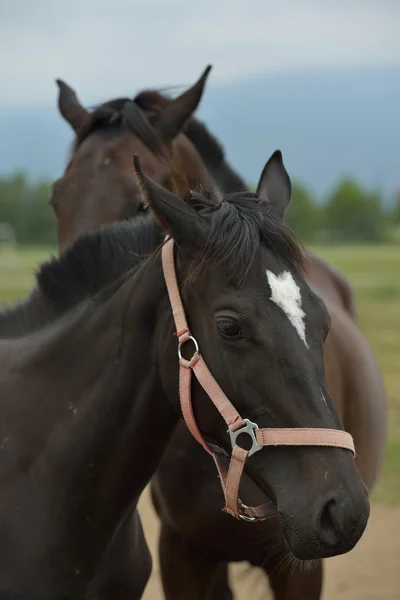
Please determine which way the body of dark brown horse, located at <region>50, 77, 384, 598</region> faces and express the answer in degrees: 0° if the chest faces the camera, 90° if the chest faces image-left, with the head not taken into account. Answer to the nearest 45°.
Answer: approximately 45°

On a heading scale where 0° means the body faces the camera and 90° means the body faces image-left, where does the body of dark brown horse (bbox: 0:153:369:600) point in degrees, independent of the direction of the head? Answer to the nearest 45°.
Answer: approximately 315°

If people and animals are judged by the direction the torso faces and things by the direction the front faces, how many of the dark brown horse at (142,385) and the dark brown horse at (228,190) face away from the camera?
0

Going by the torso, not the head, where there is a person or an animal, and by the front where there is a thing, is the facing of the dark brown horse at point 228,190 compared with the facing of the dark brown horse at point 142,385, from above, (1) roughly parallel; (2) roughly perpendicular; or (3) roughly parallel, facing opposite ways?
roughly perpendicular
